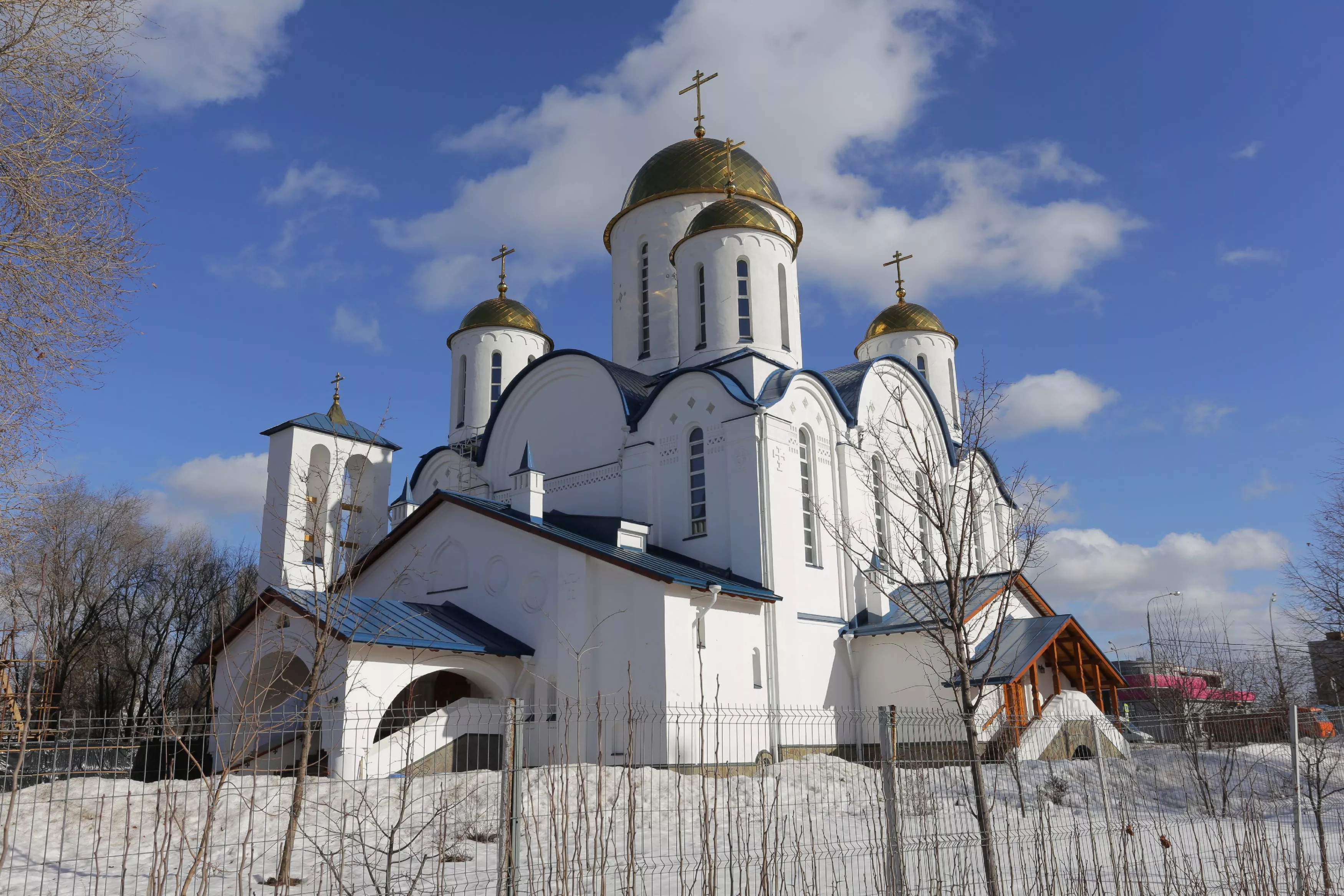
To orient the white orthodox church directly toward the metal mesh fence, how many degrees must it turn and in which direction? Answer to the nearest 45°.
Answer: approximately 45° to its left

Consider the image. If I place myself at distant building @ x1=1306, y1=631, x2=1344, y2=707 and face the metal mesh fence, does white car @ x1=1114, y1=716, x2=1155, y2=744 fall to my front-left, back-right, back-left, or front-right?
front-right

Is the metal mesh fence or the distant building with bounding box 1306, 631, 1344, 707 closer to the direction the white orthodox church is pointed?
the metal mesh fence

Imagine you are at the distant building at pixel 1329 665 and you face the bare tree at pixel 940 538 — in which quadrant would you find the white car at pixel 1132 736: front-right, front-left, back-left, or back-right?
front-right

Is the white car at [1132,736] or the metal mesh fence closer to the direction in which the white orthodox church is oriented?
the metal mesh fence

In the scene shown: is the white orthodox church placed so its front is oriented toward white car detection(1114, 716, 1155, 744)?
no

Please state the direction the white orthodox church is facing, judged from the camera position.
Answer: facing the viewer and to the left of the viewer

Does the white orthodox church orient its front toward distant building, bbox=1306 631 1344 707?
no
